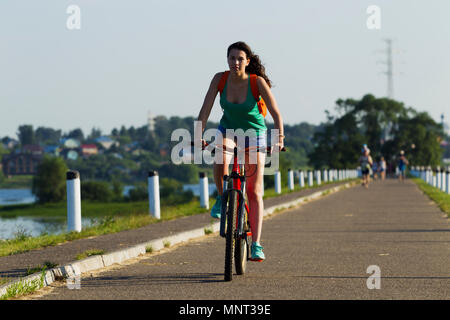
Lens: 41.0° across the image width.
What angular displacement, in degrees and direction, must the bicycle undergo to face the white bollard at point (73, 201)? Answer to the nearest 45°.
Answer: approximately 135° to its right

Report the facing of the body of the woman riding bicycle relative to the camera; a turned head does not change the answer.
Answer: toward the camera

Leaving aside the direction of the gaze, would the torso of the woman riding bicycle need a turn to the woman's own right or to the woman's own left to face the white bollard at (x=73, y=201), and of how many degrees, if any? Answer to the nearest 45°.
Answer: approximately 135° to the woman's own right

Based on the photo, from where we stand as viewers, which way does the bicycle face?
facing the viewer

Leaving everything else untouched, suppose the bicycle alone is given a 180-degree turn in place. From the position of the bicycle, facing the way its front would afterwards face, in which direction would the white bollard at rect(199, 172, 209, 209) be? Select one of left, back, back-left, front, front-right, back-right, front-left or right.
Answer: front
